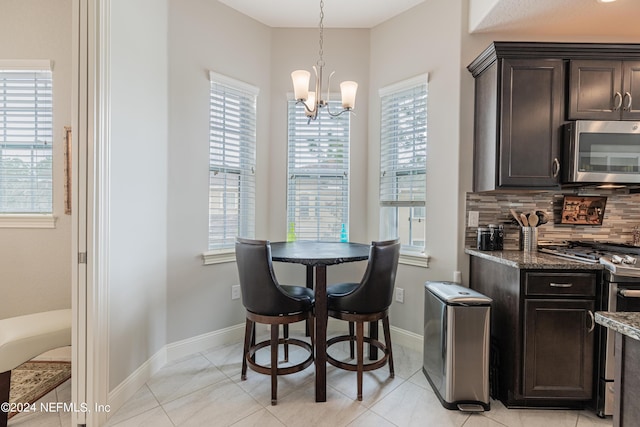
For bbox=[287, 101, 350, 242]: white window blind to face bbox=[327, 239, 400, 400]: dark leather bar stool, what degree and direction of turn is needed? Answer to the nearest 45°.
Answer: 0° — it already faces it

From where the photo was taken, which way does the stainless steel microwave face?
toward the camera

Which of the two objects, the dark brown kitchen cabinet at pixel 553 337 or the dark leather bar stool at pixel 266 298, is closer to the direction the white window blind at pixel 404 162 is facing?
the dark leather bar stool

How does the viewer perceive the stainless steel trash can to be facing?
facing the viewer

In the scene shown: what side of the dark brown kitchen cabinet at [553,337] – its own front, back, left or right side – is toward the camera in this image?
front

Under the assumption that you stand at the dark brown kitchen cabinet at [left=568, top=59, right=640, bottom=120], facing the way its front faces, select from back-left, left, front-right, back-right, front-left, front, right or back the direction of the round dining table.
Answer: front-right

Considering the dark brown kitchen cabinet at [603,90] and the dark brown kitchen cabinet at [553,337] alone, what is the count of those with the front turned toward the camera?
2

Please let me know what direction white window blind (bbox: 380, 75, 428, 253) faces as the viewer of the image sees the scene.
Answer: facing the viewer and to the left of the viewer

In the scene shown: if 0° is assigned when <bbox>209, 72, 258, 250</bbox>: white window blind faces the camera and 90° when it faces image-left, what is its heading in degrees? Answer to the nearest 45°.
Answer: approximately 315°
